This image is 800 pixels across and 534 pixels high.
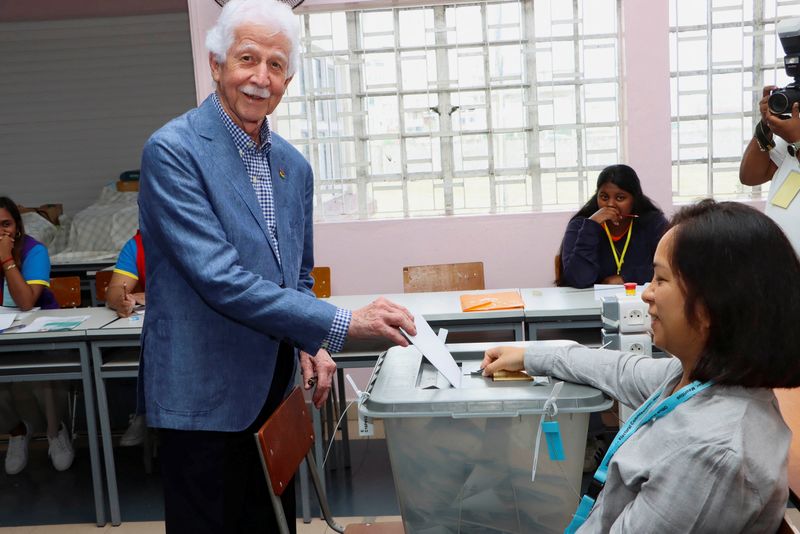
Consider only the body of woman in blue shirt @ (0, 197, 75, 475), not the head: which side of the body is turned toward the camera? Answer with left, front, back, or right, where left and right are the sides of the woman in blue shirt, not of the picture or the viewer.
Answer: front

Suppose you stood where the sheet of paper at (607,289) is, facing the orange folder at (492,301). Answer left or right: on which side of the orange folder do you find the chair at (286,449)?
left

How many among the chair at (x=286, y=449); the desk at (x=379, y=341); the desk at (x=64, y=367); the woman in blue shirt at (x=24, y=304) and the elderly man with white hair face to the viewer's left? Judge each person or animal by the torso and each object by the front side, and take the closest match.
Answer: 0

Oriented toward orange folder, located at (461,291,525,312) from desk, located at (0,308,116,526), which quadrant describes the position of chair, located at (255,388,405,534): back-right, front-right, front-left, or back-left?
front-right

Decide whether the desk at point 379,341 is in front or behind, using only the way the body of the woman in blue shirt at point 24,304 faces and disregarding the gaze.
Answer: in front

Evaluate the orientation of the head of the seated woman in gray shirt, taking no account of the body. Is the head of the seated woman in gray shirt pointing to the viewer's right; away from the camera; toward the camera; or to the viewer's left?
to the viewer's left

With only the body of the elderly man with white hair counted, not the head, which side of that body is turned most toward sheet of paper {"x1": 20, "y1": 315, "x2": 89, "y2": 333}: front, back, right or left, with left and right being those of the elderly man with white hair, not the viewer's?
back

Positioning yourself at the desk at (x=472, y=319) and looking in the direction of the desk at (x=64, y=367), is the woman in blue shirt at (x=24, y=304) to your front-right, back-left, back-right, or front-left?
front-right

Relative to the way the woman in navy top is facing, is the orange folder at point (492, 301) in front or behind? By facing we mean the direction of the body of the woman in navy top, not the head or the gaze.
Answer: in front

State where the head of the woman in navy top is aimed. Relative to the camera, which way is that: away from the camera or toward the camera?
toward the camera

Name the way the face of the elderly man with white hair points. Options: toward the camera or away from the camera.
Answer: toward the camera
